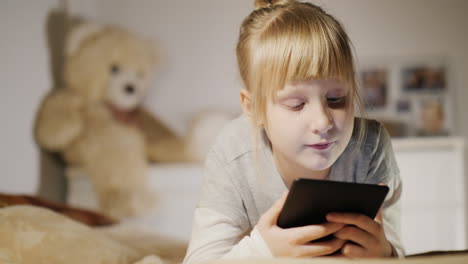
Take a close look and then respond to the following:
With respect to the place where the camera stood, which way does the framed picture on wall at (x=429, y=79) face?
facing the viewer

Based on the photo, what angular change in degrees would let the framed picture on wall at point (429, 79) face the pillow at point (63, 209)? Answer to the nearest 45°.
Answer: approximately 45° to its right

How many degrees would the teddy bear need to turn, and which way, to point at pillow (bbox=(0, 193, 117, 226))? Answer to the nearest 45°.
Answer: approximately 45° to its right

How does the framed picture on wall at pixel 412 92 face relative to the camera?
toward the camera

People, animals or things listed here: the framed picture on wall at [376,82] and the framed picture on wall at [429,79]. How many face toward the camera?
2

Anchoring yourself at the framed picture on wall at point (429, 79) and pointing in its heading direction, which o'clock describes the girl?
The girl is roughly at 12 o'clock from the framed picture on wall.

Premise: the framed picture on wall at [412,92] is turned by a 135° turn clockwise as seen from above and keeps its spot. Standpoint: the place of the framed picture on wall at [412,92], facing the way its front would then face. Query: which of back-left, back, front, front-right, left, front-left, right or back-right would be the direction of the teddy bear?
left

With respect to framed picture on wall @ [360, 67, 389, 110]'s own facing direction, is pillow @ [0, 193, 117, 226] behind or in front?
in front

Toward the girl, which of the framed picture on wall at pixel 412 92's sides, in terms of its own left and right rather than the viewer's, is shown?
front

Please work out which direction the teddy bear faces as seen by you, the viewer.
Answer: facing the viewer and to the right of the viewer

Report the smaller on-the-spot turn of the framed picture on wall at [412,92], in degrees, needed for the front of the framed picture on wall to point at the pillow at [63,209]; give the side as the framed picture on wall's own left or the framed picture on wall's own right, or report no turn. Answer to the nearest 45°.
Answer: approximately 45° to the framed picture on wall's own right
